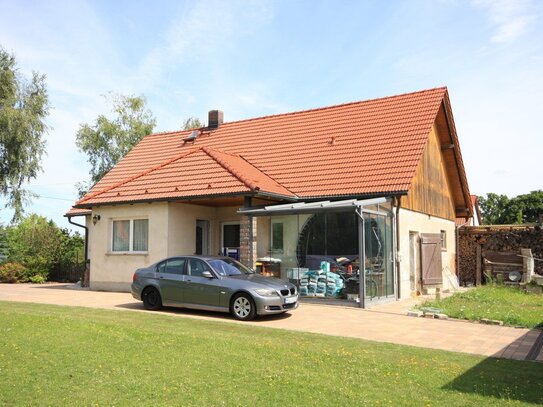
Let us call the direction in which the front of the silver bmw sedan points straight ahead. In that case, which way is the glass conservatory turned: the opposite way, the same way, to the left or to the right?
to the right

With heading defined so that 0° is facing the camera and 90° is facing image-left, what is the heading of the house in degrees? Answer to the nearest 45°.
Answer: approximately 45°

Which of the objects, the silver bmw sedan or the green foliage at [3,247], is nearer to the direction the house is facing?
the silver bmw sedan

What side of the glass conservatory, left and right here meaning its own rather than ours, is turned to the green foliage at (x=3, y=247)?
right

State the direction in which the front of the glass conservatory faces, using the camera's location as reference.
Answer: facing the viewer and to the left of the viewer

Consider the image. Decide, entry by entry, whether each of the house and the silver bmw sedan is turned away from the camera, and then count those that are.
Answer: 0

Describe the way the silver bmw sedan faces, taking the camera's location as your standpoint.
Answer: facing the viewer and to the right of the viewer

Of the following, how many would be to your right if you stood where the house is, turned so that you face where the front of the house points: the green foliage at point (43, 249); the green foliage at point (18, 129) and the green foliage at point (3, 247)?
3

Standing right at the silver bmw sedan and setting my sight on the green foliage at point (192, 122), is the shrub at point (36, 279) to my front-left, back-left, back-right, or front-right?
front-left

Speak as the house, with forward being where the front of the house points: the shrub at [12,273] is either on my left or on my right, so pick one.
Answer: on my right

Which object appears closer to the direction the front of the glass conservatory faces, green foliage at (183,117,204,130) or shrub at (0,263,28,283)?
the shrub

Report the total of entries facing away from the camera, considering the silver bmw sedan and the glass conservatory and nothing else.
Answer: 0

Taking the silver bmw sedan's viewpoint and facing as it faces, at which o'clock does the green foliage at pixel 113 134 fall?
The green foliage is roughly at 7 o'clock from the silver bmw sedan.

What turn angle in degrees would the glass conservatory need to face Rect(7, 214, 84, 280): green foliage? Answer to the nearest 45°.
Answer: approximately 90° to its right
